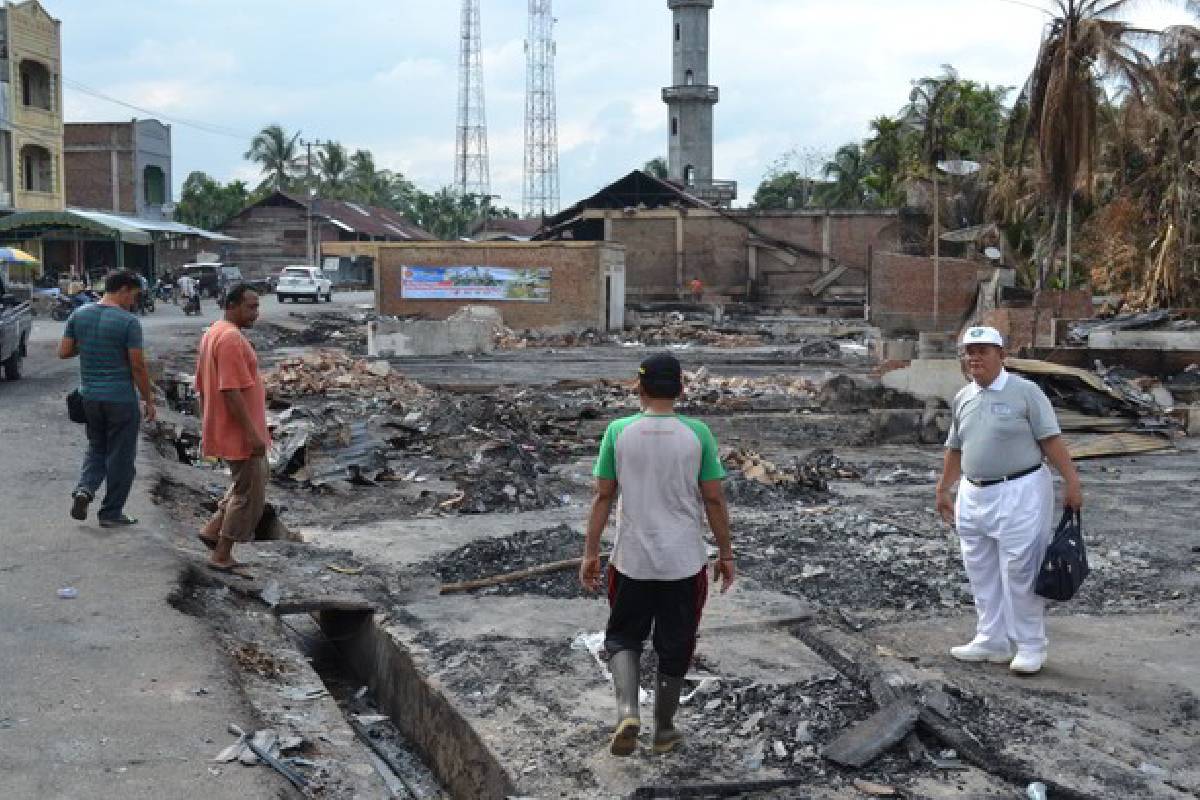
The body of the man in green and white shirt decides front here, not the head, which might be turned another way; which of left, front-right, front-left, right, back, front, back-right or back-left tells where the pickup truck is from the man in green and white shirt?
front-left

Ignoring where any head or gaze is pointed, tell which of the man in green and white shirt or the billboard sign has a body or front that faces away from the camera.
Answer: the man in green and white shirt

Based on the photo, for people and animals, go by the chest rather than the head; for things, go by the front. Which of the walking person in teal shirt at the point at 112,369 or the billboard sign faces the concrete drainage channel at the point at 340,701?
the billboard sign

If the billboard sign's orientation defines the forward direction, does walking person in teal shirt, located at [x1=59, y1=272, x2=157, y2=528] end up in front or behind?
in front

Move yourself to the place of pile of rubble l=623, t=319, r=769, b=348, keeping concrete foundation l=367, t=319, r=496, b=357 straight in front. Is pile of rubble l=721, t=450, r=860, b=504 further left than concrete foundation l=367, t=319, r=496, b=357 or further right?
left

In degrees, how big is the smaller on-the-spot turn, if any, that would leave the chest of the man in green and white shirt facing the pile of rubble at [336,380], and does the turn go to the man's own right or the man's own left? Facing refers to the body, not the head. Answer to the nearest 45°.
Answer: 0° — they already face it

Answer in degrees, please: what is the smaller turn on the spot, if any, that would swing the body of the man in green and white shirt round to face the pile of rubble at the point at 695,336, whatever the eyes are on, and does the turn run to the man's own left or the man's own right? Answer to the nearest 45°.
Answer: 0° — they already face it

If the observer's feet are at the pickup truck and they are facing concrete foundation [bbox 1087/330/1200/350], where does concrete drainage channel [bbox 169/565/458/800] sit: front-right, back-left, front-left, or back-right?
front-right

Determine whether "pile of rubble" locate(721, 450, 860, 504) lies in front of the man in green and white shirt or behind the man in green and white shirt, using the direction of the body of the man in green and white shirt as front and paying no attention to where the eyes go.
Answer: in front

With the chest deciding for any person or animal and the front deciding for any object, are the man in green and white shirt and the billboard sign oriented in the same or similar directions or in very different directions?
very different directions

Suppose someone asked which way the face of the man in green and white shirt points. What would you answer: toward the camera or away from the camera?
away from the camera

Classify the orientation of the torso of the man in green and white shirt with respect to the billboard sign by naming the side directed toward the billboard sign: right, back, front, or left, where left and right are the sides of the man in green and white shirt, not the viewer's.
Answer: front

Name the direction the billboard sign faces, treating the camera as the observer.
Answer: facing the viewer

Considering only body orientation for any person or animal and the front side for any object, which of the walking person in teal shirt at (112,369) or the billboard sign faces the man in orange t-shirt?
the billboard sign

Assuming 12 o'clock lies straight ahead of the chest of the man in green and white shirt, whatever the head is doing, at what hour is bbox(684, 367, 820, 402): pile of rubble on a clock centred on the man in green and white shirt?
The pile of rubble is roughly at 12 o'clock from the man in green and white shirt.

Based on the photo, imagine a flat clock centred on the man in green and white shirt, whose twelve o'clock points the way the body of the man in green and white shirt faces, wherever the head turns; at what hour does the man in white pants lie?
The man in white pants is roughly at 2 o'clock from the man in green and white shirt.

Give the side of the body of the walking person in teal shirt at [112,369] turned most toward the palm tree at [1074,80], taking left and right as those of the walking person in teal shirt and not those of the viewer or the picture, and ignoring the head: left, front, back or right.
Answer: front

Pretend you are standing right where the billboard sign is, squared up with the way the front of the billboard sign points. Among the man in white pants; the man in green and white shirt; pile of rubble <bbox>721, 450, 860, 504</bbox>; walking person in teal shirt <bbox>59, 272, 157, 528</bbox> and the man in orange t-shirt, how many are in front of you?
5

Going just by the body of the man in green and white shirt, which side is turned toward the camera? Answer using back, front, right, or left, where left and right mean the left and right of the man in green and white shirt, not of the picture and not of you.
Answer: back

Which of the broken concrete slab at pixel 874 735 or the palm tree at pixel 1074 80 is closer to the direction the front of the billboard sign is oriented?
the broken concrete slab

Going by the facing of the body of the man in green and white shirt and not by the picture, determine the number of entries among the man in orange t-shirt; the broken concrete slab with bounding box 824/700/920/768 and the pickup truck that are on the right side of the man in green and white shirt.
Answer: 1
